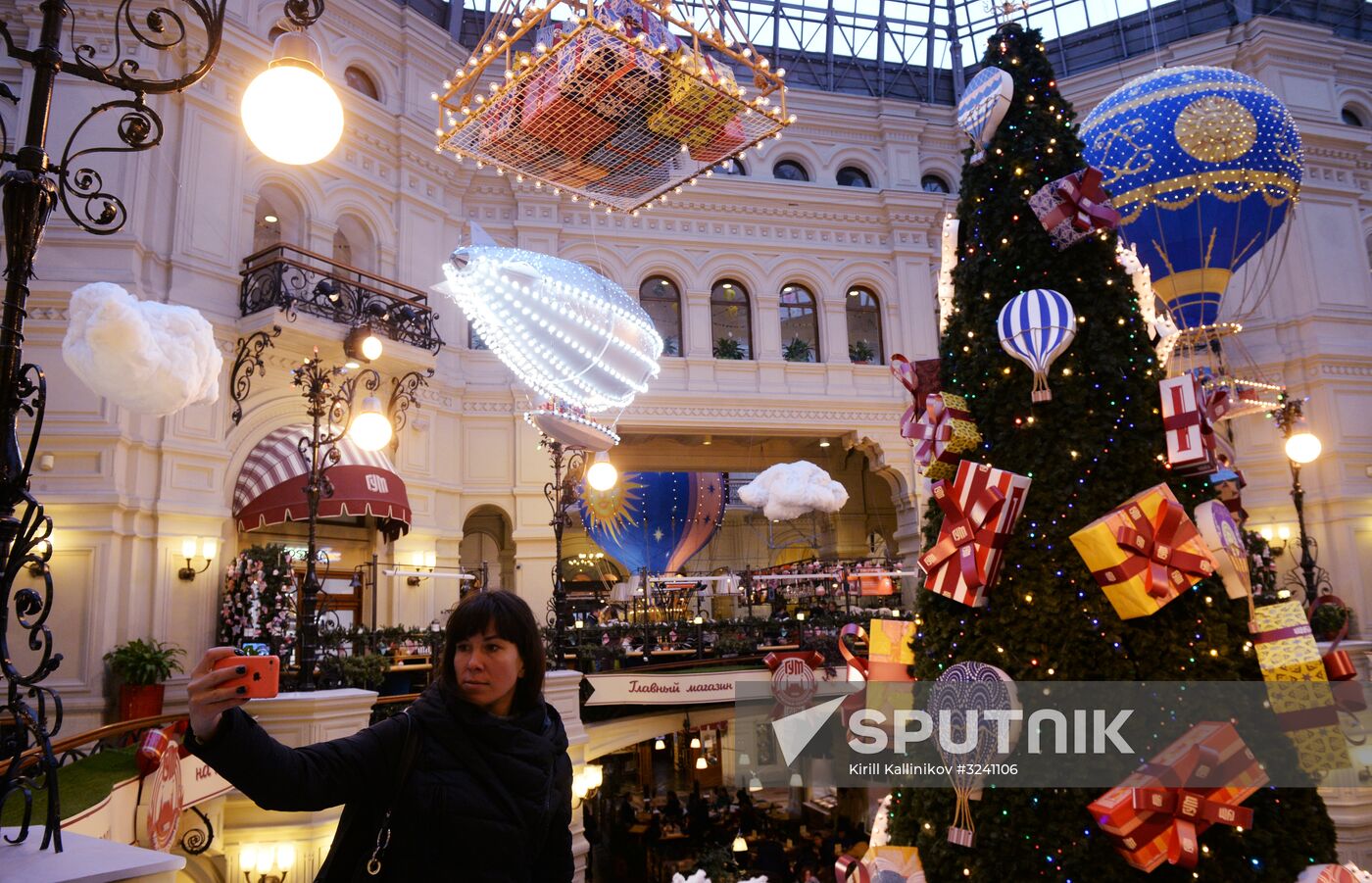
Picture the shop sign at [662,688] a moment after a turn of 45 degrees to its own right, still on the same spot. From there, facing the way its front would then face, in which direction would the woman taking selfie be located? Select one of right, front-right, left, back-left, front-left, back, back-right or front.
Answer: front-left

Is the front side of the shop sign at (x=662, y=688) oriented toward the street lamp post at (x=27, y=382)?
yes

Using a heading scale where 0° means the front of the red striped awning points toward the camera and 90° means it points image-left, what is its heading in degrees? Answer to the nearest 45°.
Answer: approximately 315°

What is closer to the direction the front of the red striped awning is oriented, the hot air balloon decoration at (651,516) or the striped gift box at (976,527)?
the striped gift box

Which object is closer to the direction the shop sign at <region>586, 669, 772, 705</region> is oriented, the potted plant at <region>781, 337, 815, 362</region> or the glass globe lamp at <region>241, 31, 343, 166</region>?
the glass globe lamp

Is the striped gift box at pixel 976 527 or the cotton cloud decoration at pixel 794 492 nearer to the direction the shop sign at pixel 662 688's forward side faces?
the striped gift box

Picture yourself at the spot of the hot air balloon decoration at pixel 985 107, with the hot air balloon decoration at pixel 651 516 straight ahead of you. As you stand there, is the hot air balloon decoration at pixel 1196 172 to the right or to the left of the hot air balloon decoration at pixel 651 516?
right

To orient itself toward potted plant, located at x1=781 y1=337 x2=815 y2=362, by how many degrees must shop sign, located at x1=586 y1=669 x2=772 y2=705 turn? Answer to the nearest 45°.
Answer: approximately 135° to its left

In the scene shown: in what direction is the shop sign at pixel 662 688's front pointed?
toward the camera

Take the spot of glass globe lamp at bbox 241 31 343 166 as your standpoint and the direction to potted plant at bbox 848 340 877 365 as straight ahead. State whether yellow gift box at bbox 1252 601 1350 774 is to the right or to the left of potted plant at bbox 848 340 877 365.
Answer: right

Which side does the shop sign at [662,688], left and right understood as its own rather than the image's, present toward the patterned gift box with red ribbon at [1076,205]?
front

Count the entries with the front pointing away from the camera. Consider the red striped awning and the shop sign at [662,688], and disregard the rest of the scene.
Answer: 0

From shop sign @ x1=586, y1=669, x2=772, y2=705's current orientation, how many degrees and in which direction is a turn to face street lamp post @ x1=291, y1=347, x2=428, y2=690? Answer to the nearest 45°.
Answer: approximately 45° to its right
